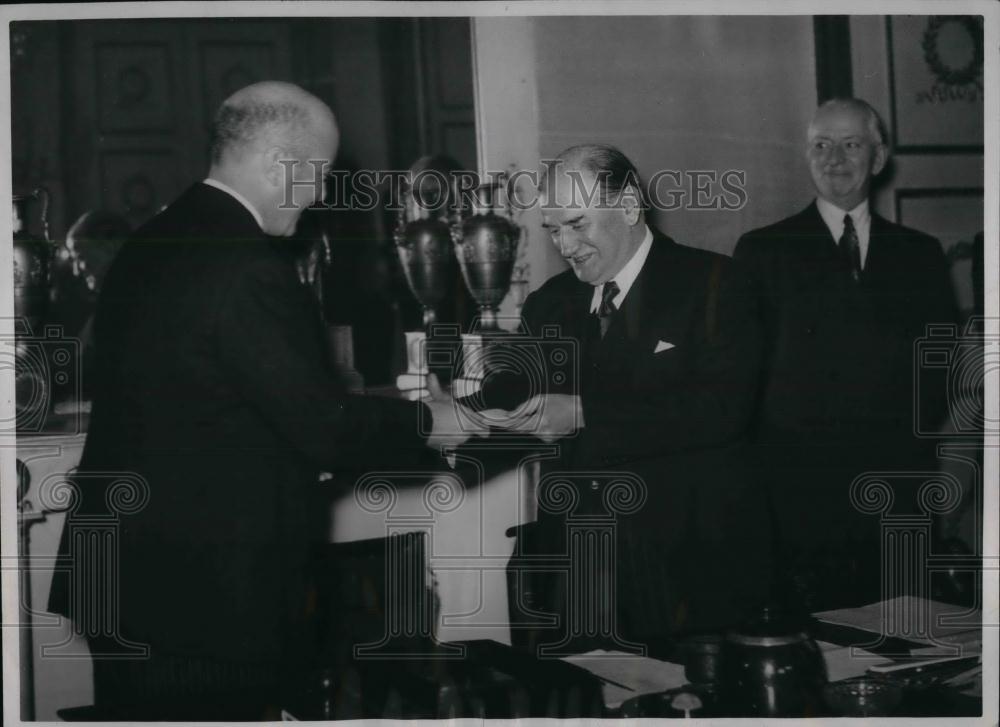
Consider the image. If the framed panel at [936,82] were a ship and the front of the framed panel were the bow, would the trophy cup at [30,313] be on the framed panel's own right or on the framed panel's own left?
on the framed panel's own right

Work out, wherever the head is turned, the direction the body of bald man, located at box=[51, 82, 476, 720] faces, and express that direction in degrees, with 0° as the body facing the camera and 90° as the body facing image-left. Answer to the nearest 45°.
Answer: approximately 225°

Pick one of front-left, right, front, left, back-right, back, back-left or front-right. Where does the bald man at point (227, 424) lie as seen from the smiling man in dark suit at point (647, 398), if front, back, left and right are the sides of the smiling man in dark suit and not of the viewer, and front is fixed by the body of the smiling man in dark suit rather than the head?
front-right

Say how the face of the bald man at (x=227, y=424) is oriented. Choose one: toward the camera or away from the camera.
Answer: away from the camera

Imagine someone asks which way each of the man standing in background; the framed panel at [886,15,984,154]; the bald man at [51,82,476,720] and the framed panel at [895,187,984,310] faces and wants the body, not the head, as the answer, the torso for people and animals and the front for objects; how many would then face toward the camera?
3

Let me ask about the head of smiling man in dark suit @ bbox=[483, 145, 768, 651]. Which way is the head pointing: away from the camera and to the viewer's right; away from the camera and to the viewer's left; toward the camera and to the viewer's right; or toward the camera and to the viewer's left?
toward the camera and to the viewer's left

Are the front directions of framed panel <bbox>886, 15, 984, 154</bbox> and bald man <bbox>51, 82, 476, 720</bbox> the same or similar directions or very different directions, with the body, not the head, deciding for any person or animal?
very different directions
